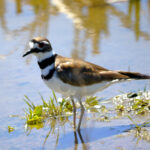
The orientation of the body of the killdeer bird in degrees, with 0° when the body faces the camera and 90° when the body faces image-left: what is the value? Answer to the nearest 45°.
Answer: approximately 90°

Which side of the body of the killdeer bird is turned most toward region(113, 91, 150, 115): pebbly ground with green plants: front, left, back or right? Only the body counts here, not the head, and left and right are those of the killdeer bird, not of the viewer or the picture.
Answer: back
